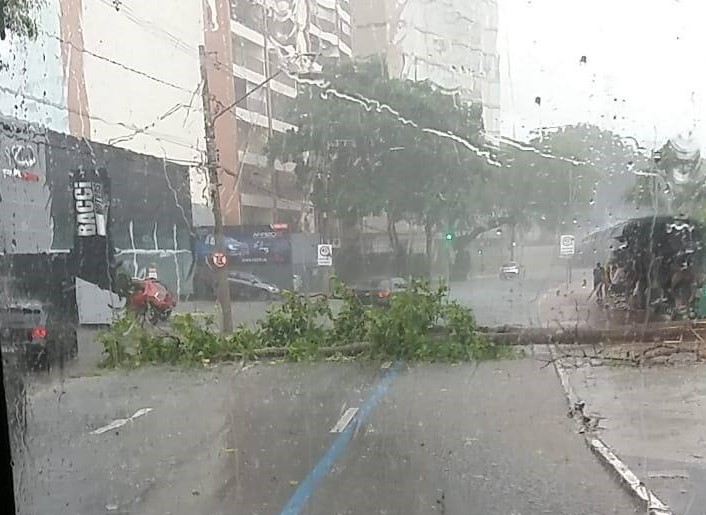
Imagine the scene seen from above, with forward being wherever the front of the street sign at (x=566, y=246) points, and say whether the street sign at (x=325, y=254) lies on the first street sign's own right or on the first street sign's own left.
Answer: on the first street sign's own right

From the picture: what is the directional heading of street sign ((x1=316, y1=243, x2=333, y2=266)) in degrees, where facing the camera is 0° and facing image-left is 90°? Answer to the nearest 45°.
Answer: approximately 0°

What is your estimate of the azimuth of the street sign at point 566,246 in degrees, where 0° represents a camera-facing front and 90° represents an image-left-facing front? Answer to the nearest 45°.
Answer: approximately 0°
